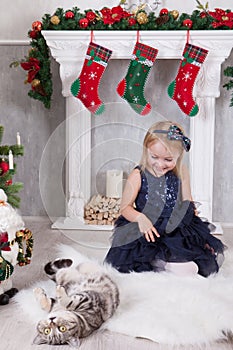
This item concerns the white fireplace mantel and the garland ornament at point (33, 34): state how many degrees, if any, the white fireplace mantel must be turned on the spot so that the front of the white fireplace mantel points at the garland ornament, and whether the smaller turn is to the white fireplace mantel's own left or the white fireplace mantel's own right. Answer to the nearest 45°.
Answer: approximately 90° to the white fireplace mantel's own right

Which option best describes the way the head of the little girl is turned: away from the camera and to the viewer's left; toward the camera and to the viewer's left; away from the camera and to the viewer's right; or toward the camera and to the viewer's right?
toward the camera and to the viewer's left

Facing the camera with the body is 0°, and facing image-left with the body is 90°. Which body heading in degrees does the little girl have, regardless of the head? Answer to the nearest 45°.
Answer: approximately 0°

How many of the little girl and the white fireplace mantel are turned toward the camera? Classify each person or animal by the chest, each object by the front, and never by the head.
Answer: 2

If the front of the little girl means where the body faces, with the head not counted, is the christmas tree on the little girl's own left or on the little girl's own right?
on the little girl's own right
